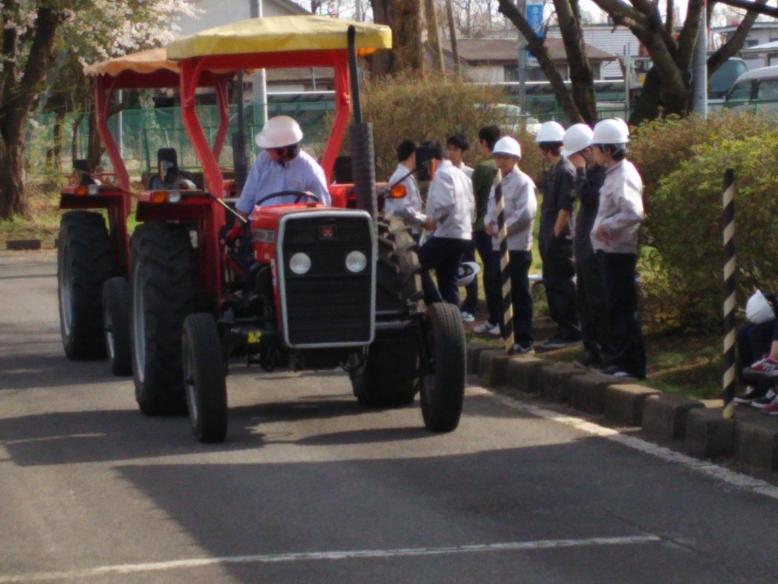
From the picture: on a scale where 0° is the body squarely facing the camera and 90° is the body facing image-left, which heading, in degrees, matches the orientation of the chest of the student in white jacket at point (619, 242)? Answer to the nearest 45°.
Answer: approximately 90°

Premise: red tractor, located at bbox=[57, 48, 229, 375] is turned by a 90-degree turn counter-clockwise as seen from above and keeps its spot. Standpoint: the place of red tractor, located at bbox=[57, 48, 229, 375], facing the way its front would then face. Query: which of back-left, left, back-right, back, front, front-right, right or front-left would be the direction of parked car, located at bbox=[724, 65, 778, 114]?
front-left

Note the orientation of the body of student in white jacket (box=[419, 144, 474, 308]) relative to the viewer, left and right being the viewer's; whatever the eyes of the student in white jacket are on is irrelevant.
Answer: facing away from the viewer and to the left of the viewer

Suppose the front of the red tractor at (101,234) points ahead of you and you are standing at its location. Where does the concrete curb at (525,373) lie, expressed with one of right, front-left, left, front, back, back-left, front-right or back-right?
front-left

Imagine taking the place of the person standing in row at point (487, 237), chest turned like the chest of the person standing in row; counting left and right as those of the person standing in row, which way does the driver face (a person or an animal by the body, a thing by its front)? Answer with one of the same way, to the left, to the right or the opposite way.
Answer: to the left

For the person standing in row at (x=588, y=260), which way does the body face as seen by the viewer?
to the viewer's left

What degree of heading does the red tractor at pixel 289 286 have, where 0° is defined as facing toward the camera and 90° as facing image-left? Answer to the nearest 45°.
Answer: approximately 0°

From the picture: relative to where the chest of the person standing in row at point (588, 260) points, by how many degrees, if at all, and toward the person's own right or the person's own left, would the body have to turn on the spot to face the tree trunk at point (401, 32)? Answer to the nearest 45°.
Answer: approximately 90° to the person's own right

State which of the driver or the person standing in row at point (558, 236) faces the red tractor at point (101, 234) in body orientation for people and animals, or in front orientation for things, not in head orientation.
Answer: the person standing in row

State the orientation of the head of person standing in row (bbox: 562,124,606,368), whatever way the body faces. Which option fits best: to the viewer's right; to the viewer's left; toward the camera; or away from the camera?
to the viewer's left

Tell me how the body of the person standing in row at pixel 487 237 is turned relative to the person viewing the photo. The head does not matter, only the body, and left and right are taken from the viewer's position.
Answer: facing to the left of the viewer

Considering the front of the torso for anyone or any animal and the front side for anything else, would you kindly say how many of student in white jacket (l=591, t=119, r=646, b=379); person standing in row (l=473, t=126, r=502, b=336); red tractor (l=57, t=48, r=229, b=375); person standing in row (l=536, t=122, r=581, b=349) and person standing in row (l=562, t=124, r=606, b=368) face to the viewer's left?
4

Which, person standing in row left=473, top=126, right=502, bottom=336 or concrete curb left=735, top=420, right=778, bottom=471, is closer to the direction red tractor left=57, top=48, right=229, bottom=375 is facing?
the concrete curb

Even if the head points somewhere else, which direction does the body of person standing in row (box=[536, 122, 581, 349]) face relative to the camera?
to the viewer's left
